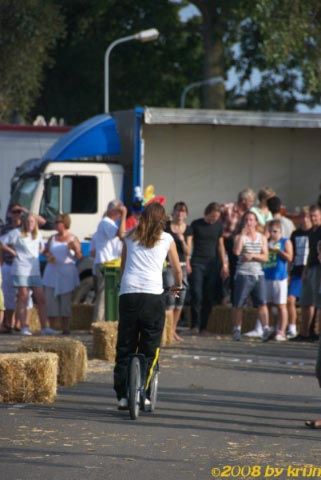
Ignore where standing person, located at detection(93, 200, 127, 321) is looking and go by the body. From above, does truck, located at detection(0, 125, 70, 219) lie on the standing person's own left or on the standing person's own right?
on the standing person's own left

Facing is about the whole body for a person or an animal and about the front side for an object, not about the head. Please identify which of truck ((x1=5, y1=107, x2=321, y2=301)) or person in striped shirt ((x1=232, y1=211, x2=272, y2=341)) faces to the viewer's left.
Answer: the truck

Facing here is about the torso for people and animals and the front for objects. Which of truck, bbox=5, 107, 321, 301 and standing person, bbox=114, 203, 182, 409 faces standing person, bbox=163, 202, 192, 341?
standing person, bbox=114, 203, 182, 409

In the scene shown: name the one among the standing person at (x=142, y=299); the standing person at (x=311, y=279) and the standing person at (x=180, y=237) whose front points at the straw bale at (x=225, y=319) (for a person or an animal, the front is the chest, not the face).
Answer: the standing person at (x=142, y=299)

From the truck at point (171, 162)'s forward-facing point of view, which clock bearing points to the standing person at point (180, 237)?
The standing person is roughly at 9 o'clock from the truck.

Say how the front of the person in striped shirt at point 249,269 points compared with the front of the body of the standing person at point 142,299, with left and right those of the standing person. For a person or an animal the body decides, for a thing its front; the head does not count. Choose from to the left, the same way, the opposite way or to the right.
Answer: the opposite way

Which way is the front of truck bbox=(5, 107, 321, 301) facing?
to the viewer's left

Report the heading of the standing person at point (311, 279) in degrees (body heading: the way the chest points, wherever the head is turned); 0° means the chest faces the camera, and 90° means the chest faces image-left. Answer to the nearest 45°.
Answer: approximately 45°

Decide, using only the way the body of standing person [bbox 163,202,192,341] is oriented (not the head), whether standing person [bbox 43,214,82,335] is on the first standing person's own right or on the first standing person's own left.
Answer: on the first standing person's own right

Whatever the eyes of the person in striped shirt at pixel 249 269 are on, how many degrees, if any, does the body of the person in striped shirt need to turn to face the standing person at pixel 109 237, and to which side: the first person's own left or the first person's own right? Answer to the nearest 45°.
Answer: approximately 90° to the first person's own right
